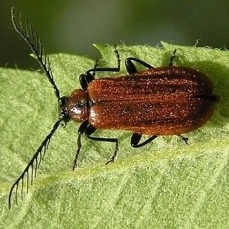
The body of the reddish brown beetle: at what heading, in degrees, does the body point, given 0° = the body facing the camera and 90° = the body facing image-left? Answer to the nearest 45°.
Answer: approximately 90°
